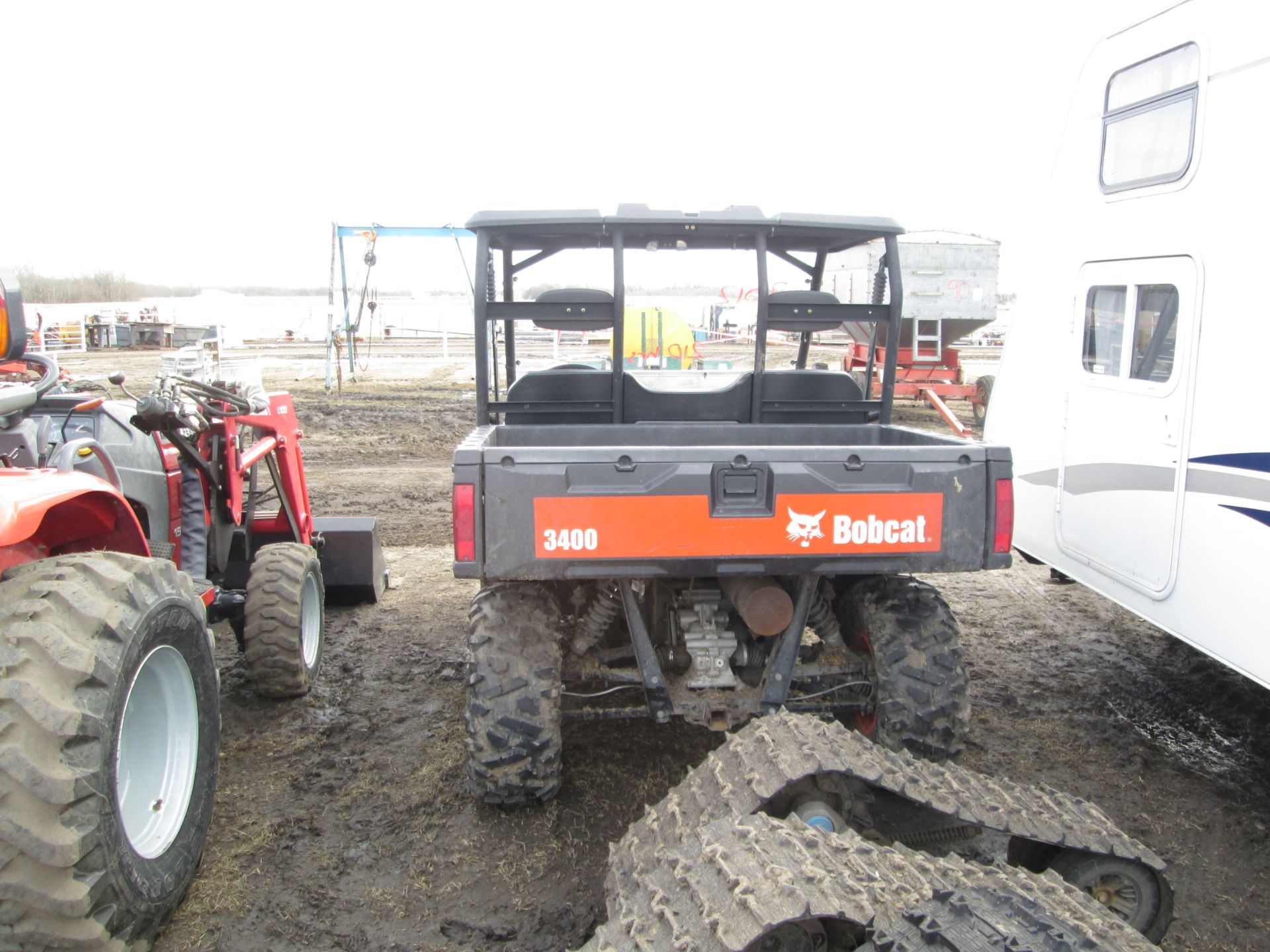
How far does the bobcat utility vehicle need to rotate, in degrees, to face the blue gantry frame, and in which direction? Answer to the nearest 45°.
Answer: approximately 45° to its left

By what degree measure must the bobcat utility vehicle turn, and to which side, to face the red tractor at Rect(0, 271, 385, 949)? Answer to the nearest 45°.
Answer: approximately 135° to its left

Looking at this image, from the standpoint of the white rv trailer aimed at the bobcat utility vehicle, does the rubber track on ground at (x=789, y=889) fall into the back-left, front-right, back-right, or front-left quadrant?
front-left

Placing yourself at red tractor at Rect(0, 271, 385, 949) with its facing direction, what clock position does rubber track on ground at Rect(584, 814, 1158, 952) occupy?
The rubber track on ground is roughly at 3 o'clock from the red tractor.

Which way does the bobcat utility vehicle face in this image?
away from the camera

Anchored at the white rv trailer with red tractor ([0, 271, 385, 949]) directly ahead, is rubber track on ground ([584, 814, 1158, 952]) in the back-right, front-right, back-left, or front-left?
front-left

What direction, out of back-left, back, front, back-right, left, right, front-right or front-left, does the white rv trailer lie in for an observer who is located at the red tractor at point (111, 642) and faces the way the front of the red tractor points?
front-right

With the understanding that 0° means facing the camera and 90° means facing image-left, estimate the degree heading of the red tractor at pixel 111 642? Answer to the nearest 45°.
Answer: approximately 225°

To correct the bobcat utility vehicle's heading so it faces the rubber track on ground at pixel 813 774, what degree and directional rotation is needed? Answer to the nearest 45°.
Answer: approximately 180°

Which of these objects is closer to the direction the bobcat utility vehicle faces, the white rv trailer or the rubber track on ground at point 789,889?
the white rv trailer

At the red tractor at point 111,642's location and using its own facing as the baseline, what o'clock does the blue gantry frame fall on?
The blue gantry frame is roughly at 11 o'clock from the red tractor.

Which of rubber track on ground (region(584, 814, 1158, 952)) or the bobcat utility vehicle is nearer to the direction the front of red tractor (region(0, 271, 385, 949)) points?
the bobcat utility vehicle

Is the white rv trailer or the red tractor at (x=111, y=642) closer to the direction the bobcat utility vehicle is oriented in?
the white rv trailer

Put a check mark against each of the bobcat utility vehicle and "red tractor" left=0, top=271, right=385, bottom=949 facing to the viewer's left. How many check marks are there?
0
